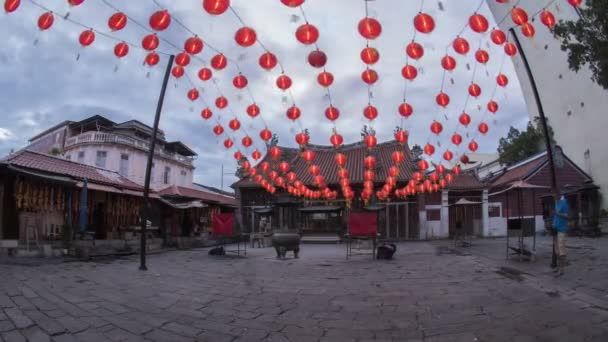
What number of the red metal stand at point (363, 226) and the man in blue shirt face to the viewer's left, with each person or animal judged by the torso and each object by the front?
1

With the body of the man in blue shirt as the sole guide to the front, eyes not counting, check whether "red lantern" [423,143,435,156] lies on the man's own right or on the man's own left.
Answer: on the man's own right
